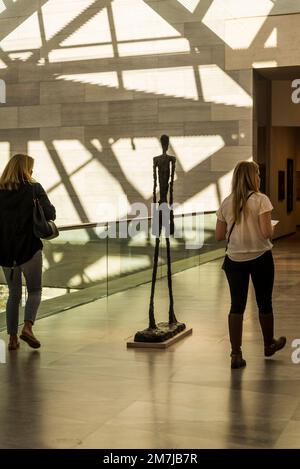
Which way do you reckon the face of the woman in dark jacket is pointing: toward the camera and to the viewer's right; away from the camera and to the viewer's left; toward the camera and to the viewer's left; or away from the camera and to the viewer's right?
away from the camera and to the viewer's right

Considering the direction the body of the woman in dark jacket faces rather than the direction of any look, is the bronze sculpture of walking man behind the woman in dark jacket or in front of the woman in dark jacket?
in front

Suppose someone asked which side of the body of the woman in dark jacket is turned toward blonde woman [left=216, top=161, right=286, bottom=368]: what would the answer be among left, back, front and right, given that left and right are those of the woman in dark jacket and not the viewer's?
right

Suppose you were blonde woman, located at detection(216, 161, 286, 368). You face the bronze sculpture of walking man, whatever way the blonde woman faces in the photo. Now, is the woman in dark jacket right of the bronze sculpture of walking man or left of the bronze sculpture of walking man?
left

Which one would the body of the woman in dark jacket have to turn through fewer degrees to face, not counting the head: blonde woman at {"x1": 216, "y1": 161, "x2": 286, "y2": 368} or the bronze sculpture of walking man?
the bronze sculpture of walking man

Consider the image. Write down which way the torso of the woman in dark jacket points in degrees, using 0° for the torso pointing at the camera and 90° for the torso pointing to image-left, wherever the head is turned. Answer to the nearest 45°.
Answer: approximately 225°

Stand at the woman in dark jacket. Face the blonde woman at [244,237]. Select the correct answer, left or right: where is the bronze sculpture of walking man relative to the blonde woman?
left
